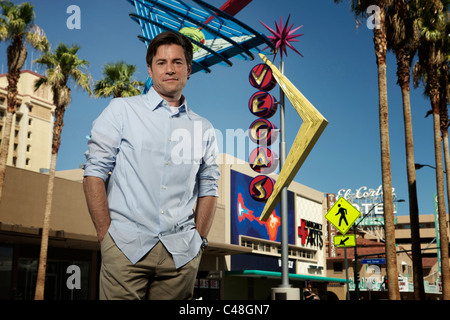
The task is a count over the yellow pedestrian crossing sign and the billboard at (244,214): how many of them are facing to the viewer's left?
0

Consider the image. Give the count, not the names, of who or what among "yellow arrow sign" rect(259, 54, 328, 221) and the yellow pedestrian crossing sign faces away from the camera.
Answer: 0

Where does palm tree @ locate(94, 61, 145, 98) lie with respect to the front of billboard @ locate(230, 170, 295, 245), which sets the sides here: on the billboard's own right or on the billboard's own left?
on the billboard's own right

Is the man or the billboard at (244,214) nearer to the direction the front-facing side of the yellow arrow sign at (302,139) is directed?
the man

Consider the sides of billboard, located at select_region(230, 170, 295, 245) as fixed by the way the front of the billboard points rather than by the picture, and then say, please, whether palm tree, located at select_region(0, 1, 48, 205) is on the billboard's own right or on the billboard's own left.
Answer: on the billboard's own right

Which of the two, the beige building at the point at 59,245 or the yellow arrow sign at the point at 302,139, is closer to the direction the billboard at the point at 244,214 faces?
the yellow arrow sign

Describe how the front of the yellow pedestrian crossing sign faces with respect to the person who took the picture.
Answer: facing the viewer

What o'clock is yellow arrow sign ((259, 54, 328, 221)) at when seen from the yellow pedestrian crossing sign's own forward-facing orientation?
The yellow arrow sign is roughly at 1 o'clock from the yellow pedestrian crossing sign.

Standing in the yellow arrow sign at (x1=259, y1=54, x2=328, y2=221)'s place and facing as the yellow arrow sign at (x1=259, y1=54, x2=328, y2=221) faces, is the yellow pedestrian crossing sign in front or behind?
behind

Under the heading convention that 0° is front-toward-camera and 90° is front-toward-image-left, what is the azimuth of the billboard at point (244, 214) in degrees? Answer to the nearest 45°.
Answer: approximately 315°

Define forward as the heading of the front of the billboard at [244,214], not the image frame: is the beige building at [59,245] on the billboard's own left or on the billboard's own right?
on the billboard's own right
